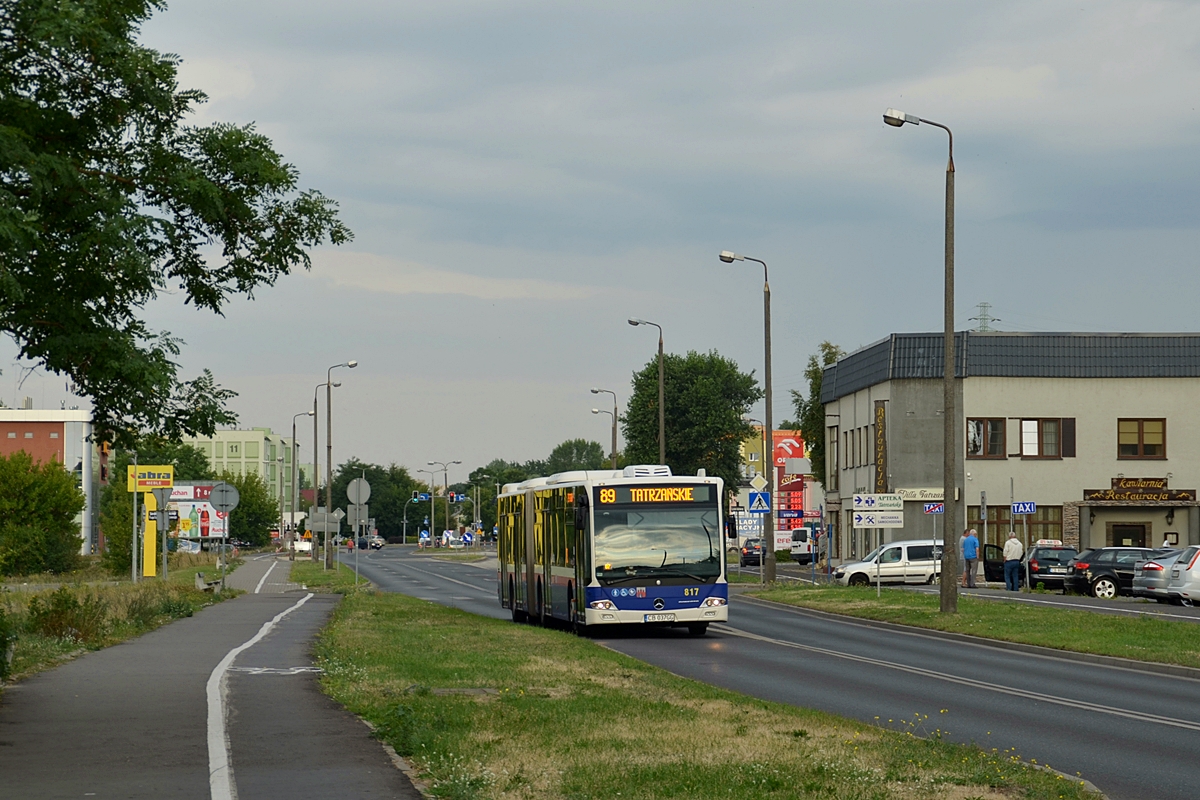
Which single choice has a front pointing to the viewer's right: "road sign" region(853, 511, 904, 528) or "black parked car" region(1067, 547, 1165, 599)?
the black parked car

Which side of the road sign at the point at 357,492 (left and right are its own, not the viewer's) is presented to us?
back

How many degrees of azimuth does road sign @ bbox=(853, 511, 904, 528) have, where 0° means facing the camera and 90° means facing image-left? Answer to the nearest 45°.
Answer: approximately 0°

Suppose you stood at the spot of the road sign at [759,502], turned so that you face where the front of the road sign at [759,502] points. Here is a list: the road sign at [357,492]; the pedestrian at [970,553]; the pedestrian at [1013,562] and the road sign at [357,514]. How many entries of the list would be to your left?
2

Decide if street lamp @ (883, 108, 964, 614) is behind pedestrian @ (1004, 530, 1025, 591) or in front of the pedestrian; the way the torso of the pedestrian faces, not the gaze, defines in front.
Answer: behind
